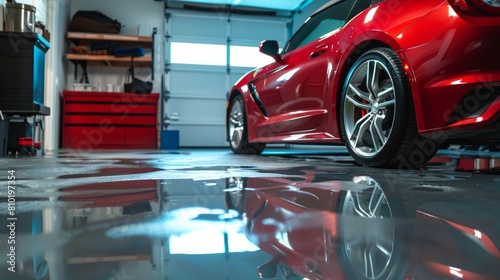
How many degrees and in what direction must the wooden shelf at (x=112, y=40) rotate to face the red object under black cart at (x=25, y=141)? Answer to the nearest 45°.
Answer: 0° — it already faces it

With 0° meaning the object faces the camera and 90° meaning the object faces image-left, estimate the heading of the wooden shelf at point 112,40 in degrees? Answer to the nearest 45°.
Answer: approximately 0°

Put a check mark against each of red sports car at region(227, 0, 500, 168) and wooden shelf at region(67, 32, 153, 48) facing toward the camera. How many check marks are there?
1

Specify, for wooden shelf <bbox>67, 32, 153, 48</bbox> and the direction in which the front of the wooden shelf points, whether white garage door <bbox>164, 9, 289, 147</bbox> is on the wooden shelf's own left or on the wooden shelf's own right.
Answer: on the wooden shelf's own left

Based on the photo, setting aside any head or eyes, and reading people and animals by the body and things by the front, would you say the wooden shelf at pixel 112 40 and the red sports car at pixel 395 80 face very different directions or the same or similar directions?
very different directions

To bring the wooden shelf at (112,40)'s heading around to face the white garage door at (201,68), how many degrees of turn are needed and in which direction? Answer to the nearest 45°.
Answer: approximately 90° to its left

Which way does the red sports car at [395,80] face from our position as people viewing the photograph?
facing away from the viewer and to the left of the viewer
